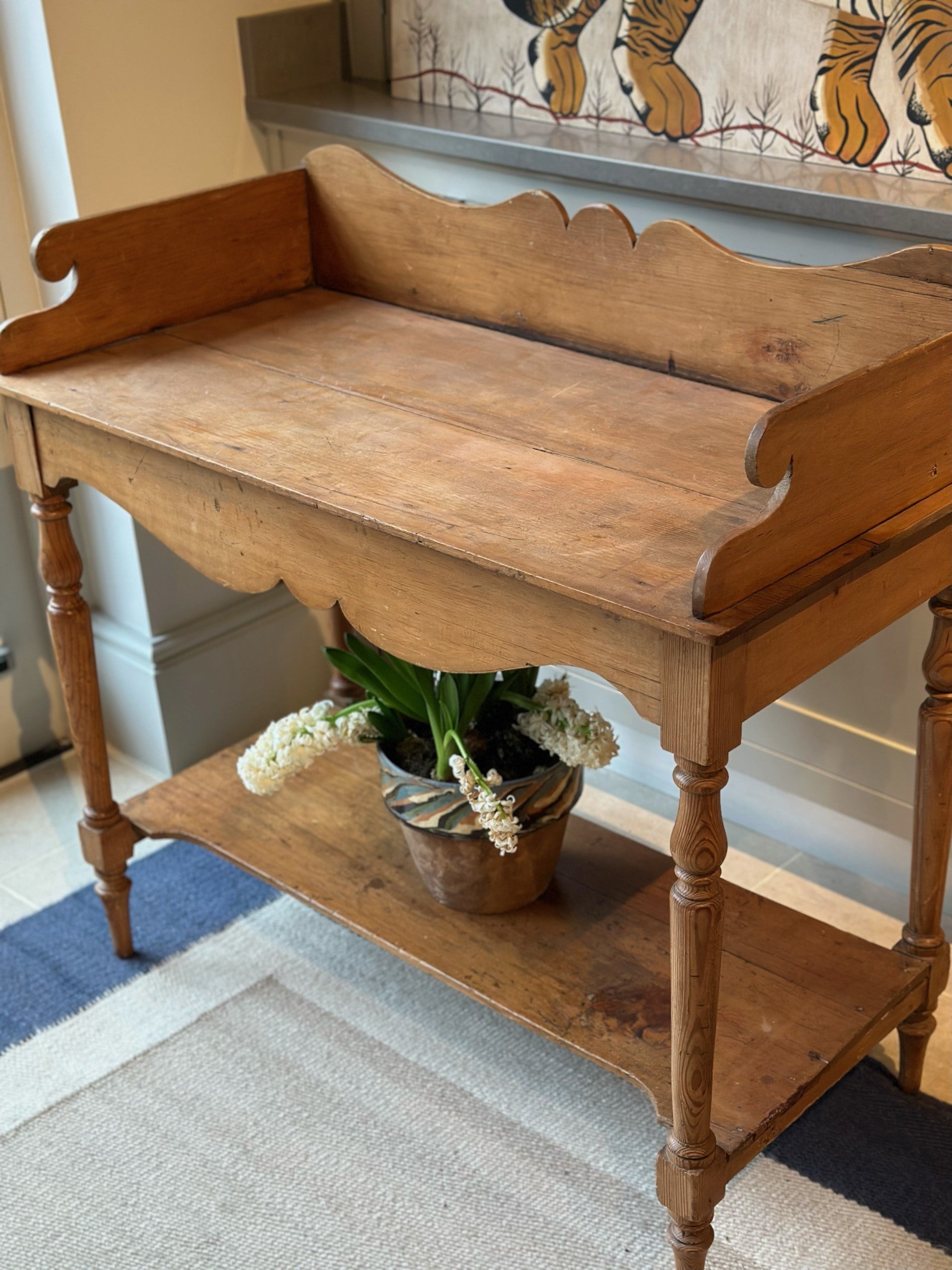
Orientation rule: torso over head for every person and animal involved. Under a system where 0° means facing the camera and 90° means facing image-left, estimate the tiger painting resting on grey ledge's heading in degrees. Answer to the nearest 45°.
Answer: approximately 45°
